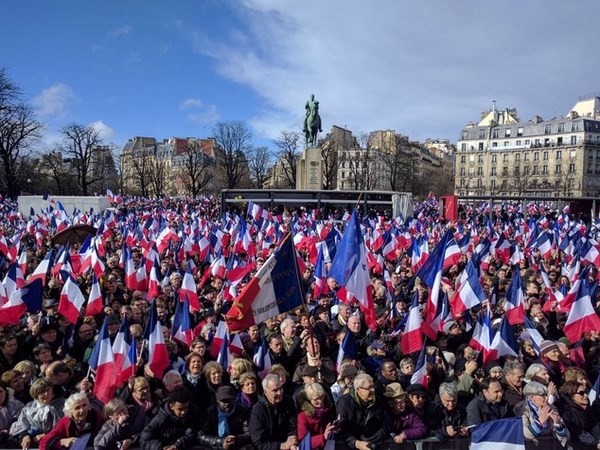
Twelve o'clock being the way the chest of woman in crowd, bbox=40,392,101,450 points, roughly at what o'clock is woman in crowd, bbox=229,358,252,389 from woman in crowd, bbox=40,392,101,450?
woman in crowd, bbox=229,358,252,389 is roughly at 10 o'clock from woman in crowd, bbox=40,392,101,450.

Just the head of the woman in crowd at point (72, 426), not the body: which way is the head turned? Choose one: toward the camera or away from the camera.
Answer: toward the camera

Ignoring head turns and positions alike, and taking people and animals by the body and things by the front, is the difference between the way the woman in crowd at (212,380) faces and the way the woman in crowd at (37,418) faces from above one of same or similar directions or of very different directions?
same or similar directions

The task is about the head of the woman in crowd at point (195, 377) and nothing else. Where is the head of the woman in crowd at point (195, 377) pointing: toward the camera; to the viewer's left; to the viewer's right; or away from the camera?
toward the camera

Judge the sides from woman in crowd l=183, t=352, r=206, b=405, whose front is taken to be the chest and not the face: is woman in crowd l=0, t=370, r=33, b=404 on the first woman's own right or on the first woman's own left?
on the first woman's own right

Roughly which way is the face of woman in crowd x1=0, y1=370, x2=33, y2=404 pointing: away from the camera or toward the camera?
toward the camera

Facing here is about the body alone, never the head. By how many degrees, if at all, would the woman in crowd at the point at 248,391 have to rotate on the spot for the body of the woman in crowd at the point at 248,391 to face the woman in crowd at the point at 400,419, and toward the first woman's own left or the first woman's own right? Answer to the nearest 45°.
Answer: approximately 45° to the first woman's own left

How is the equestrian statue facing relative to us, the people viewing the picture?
facing the viewer

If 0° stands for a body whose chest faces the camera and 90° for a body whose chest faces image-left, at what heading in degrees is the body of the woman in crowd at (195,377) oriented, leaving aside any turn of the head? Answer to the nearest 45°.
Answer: approximately 0°

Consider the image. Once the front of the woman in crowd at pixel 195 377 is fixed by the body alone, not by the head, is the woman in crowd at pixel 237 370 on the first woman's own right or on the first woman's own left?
on the first woman's own left

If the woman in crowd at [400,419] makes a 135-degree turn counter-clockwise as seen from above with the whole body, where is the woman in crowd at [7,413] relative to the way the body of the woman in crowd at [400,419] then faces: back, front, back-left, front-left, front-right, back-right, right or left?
back

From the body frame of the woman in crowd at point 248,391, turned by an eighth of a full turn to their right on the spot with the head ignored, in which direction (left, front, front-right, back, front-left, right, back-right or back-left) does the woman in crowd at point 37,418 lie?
right

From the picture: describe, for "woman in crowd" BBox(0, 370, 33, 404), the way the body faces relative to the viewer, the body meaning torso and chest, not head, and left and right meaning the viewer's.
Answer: facing the viewer and to the right of the viewer
